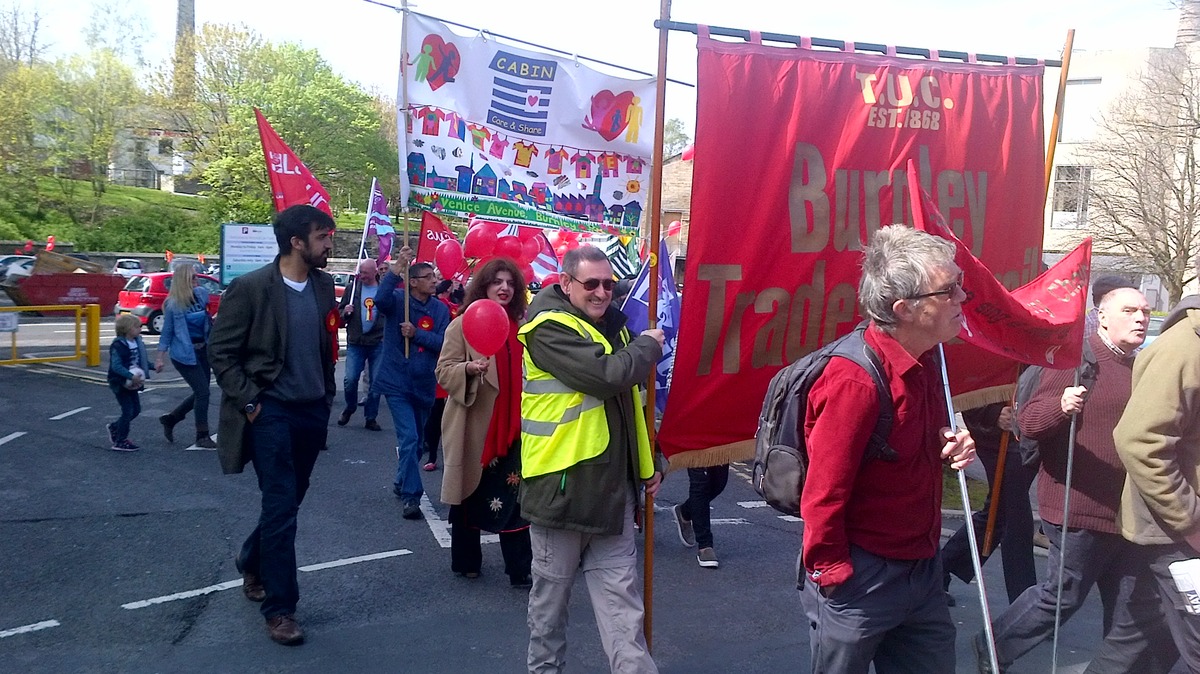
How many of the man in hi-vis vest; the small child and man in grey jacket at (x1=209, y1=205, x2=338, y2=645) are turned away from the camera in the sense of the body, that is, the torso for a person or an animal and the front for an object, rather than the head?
0

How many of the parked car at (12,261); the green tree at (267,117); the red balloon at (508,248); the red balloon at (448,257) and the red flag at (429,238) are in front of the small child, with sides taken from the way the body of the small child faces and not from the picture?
3

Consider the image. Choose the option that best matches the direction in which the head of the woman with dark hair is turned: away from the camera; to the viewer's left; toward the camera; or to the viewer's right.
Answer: toward the camera

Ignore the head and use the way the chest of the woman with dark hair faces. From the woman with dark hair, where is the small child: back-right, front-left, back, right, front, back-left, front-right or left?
back

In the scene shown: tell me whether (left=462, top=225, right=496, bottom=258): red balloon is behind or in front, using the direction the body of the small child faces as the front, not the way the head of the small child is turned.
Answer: in front

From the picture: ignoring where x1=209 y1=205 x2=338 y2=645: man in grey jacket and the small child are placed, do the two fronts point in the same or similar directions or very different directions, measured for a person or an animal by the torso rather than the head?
same or similar directions

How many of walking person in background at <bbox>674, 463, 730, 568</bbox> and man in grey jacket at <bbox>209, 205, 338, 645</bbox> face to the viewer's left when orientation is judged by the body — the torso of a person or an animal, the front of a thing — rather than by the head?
0

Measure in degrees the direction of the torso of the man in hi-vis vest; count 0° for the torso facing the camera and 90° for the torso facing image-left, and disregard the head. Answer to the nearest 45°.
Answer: approximately 315°

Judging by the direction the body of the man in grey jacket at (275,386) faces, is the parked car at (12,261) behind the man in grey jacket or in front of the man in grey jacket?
behind

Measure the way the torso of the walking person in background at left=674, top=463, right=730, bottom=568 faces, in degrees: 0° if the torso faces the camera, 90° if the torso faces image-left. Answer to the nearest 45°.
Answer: approximately 315°

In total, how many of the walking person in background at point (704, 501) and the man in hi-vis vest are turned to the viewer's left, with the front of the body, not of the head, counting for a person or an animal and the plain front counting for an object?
0

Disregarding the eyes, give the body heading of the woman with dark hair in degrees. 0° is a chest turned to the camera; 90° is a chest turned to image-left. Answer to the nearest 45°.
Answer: approximately 315°

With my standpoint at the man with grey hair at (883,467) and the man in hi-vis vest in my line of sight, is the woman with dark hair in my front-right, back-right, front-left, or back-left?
front-right
